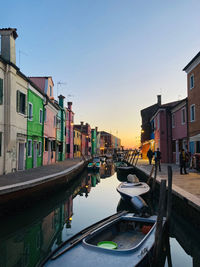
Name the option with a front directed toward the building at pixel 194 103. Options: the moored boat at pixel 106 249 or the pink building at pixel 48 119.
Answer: the pink building

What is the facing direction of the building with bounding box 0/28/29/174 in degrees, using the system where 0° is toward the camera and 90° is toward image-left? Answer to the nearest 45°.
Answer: approximately 315°

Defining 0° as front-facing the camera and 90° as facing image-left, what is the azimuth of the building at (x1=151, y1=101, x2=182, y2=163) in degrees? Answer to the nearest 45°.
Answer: approximately 45°

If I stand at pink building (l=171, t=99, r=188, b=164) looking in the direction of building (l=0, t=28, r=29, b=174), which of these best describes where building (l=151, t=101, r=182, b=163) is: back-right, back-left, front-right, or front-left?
back-right

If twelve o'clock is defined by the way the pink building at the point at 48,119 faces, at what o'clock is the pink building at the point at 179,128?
the pink building at the point at 179,128 is roughly at 11 o'clock from the pink building at the point at 48,119.

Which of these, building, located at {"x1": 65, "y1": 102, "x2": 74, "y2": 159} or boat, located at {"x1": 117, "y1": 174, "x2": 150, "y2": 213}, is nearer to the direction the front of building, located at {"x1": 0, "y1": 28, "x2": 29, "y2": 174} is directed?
the boat

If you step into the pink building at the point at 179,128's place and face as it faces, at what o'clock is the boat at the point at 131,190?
The boat is roughly at 11 o'clock from the pink building.

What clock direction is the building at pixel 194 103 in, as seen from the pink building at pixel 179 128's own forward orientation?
The building is roughly at 10 o'clock from the pink building.
